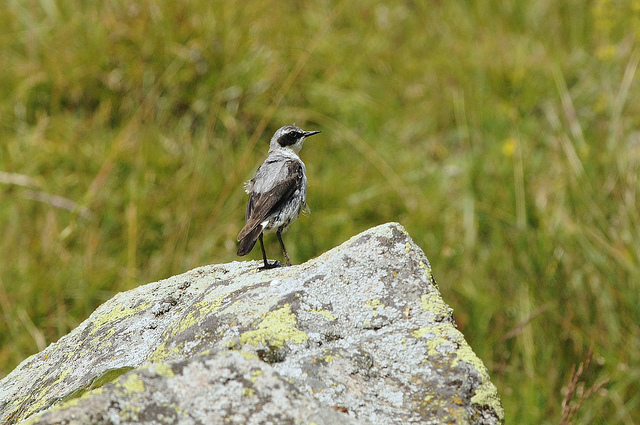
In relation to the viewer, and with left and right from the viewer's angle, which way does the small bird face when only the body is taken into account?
facing away from the viewer and to the right of the viewer
